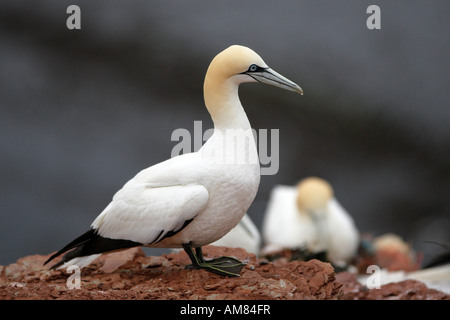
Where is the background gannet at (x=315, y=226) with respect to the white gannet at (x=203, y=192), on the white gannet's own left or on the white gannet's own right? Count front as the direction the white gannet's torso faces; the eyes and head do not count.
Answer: on the white gannet's own left

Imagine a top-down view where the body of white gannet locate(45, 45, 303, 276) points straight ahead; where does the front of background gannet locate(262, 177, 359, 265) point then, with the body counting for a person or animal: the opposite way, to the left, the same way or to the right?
to the right

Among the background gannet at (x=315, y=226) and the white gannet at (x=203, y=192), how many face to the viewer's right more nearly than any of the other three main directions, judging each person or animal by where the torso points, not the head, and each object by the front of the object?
1

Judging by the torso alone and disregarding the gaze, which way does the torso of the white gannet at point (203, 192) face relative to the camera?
to the viewer's right

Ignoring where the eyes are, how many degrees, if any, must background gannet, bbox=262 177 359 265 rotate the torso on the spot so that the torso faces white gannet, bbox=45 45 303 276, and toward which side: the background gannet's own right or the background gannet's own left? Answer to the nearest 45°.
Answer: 0° — it already faces it

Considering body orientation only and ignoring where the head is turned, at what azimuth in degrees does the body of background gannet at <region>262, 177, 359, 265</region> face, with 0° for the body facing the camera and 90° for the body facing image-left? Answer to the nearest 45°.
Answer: approximately 0°
